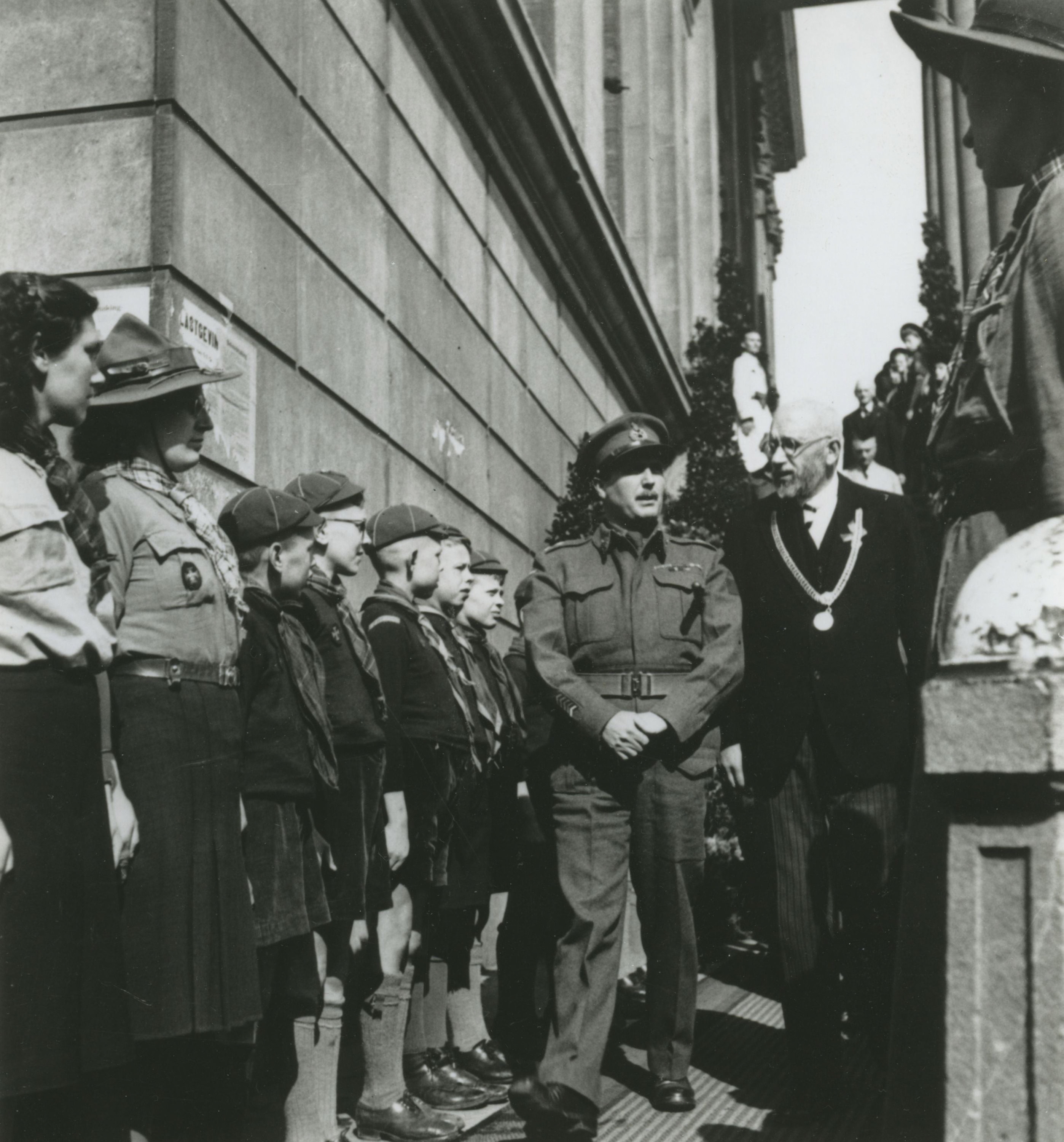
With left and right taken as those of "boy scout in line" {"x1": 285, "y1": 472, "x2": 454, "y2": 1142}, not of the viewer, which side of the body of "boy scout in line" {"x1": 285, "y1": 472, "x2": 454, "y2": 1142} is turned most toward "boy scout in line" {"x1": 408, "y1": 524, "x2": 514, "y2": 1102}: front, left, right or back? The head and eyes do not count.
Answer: left

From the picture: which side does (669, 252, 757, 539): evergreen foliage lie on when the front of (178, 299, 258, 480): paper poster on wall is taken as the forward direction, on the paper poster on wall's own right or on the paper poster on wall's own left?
on the paper poster on wall's own left

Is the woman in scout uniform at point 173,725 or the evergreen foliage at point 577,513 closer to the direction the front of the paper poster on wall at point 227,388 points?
the woman in scout uniform

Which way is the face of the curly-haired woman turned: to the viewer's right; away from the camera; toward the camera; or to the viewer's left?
to the viewer's right

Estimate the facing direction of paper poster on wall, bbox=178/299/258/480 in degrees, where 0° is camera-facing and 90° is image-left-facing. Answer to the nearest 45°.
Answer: approximately 315°

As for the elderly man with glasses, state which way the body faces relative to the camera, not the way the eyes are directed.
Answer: toward the camera

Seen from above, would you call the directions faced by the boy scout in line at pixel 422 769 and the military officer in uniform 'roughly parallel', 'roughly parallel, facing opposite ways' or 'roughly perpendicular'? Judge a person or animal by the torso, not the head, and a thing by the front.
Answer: roughly perpendicular

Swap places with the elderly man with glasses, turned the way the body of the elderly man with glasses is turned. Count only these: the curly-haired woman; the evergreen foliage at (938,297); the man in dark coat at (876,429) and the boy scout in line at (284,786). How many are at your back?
2

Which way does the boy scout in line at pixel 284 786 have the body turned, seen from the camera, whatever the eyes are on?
to the viewer's right

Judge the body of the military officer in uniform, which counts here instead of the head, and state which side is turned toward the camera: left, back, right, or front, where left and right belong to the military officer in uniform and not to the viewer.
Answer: front

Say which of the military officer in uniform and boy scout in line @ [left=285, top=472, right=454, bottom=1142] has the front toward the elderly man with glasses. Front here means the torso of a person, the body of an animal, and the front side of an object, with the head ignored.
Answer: the boy scout in line

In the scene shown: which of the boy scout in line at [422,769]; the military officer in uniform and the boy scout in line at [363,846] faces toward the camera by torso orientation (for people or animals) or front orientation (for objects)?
the military officer in uniform

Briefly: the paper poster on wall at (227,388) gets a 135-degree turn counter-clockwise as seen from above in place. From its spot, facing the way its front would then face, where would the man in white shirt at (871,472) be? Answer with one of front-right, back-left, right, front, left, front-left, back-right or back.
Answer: front-right

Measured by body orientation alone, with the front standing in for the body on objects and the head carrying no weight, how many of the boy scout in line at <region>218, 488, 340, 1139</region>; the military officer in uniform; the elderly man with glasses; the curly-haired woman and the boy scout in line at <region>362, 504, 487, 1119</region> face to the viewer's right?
3

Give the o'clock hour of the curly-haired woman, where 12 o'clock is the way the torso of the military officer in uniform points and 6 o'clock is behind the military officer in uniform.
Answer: The curly-haired woman is roughly at 1 o'clock from the military officer in uniform.

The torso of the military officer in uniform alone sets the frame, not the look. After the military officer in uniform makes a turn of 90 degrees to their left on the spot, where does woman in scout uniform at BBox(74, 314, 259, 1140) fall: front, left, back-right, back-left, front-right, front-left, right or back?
back-right

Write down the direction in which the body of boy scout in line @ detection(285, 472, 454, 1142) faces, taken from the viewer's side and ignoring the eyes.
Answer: to the viewer's right
